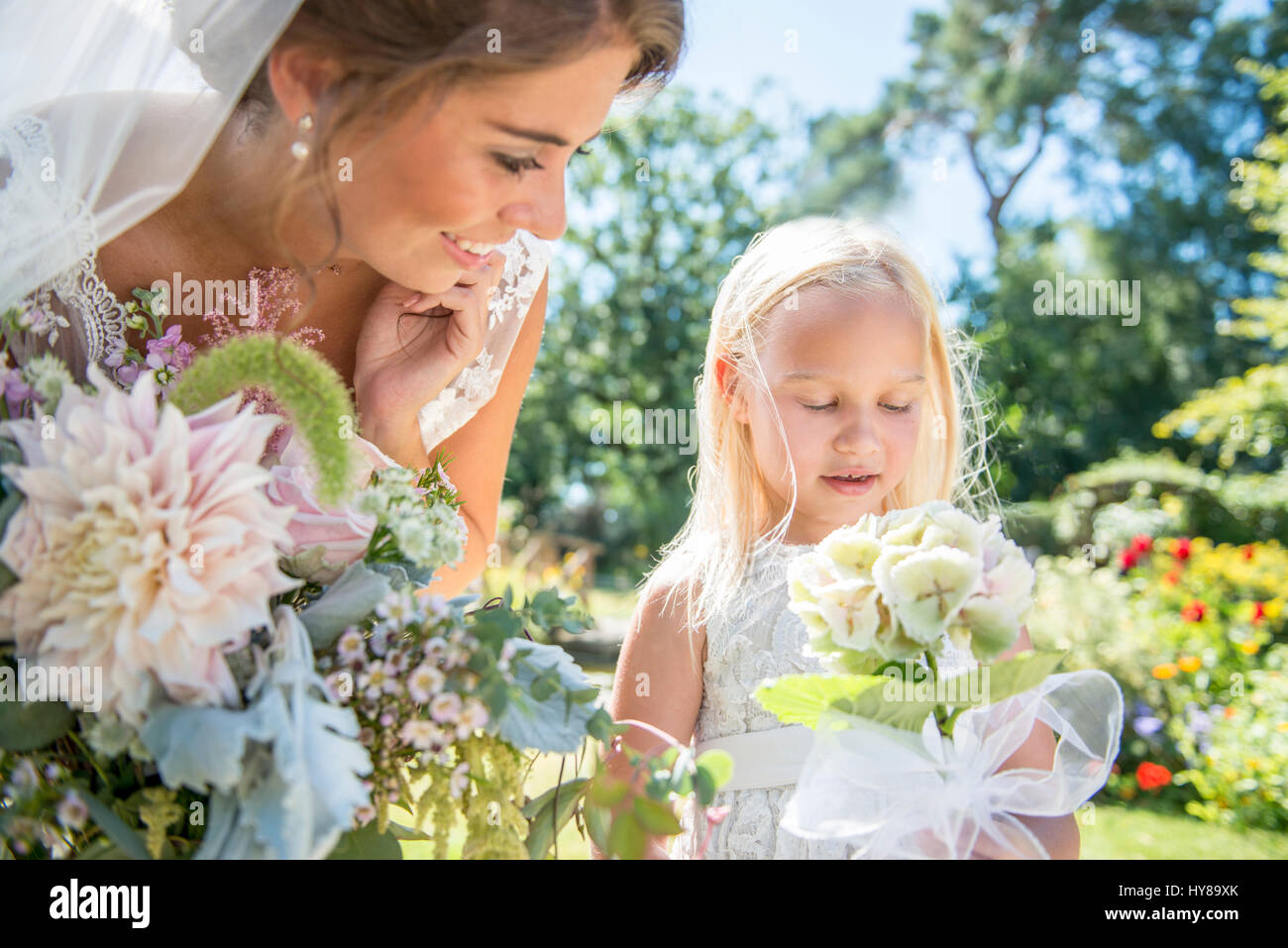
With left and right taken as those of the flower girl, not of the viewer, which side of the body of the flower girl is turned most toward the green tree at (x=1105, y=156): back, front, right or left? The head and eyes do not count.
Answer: back

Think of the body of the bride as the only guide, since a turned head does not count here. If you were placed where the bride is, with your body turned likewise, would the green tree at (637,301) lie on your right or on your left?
on your left

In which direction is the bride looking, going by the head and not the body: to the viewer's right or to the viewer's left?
to the viewer's right

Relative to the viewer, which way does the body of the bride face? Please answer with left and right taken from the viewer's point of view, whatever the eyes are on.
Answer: facing the viewer and to the right of the viewer

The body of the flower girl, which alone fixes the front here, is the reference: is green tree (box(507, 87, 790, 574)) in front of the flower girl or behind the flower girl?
behind

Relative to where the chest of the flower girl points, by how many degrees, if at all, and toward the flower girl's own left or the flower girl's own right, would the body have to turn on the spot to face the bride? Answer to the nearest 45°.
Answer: approximately 45° to the flower girl's own right

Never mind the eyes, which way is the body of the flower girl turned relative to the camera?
toward the camera

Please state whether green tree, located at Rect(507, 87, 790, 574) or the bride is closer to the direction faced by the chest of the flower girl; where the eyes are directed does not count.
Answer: the bride

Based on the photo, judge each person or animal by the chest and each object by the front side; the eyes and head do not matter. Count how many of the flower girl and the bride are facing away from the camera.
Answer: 0

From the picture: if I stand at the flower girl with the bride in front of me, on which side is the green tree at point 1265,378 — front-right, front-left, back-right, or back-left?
back-right

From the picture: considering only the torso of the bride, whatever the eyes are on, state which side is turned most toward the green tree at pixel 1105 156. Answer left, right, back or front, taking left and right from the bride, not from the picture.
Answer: left
